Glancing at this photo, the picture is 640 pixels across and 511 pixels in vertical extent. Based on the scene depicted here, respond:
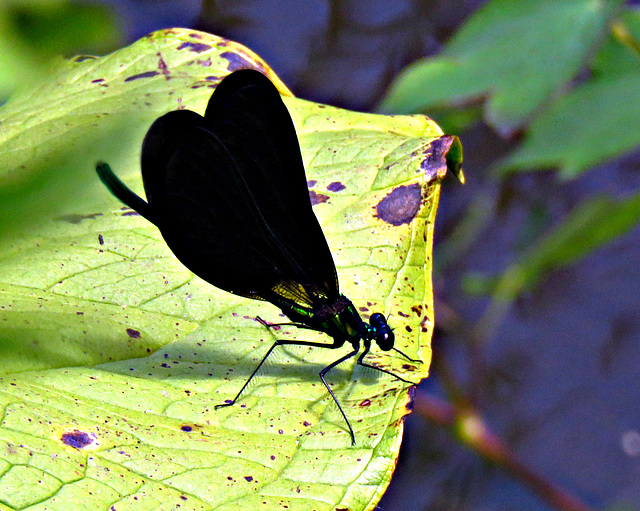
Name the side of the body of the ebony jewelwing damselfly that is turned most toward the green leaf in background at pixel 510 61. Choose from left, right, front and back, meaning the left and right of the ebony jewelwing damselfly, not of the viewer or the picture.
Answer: left

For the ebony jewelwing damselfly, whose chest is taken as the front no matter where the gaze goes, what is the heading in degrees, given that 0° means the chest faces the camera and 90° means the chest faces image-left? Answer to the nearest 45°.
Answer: approximately 315°

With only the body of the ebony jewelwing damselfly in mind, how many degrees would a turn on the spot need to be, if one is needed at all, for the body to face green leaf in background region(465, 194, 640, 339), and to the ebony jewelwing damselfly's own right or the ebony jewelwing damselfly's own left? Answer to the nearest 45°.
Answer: approximately 90° to the ebony jewelwing damselfly's own left
